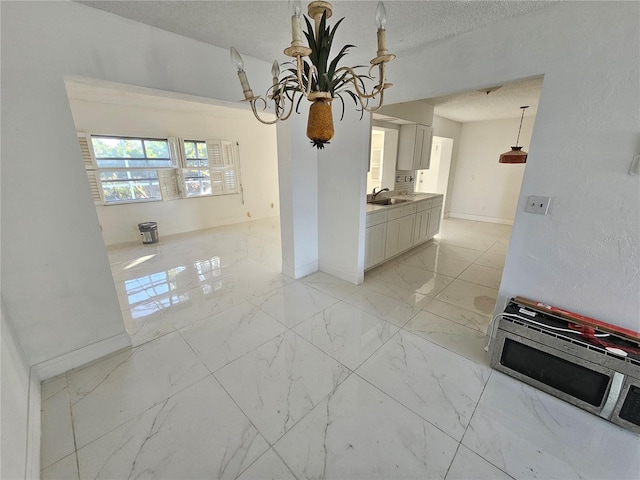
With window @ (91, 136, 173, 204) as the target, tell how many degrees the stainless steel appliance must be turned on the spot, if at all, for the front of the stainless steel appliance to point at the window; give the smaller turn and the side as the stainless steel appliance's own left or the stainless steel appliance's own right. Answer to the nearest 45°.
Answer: approximately 45° to the stainless steel appliance's own right
